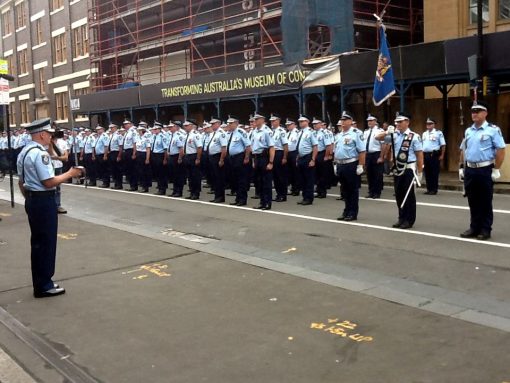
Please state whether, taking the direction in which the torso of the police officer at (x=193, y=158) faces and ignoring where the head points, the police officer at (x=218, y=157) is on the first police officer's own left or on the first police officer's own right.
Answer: on the first police officer's own left

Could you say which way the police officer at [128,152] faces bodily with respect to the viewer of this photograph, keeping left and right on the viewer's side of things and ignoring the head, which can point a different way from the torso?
facing the viewer and to the left of the viewer

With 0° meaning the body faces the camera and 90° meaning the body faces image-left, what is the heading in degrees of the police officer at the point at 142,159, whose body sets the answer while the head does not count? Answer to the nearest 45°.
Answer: approximately 45°

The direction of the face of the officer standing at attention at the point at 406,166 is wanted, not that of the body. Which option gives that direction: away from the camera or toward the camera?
toward the camera

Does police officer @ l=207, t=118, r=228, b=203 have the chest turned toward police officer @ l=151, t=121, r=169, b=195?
no

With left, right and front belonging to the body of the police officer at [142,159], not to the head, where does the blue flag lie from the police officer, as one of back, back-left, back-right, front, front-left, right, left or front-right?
left

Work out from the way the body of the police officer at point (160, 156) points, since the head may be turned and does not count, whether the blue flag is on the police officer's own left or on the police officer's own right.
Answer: on the police officer's own left

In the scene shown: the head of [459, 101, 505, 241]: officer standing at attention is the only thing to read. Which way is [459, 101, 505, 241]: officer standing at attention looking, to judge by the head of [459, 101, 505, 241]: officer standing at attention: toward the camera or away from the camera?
toward the camera

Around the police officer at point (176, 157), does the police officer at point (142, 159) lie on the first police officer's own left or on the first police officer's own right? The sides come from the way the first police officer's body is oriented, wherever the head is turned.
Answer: on the first police officer's own right

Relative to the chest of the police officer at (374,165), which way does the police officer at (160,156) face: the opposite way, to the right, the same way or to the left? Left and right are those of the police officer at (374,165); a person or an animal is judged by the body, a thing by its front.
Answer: the same way

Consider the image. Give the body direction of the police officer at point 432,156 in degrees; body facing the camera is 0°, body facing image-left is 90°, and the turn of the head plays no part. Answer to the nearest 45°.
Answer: approximately 45°

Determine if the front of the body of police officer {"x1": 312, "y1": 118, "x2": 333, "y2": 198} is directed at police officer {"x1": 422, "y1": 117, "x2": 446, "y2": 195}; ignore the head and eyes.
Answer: no

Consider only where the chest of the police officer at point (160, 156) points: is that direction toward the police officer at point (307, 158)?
no

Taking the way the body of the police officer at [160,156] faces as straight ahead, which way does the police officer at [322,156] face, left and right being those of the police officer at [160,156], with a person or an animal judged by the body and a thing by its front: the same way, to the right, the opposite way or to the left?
the same way

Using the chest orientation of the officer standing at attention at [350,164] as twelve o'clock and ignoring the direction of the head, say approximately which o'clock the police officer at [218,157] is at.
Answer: The police officer is roughly at 3 o'clock from the officer standing at attention.

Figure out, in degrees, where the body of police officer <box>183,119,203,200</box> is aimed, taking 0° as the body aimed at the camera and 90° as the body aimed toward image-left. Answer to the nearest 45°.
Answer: approximately 45°

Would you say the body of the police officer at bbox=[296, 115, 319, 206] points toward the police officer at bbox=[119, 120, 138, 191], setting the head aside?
no

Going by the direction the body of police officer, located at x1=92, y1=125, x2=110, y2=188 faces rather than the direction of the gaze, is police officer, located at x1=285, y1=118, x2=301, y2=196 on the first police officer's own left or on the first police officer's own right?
on the first police officer's own left

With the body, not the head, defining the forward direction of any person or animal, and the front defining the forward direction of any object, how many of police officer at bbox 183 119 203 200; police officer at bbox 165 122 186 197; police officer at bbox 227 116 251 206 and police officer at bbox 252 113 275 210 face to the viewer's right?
0

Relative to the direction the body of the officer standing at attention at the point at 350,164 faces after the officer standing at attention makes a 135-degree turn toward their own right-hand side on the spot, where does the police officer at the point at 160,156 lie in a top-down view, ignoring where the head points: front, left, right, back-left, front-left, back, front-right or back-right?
front-left
